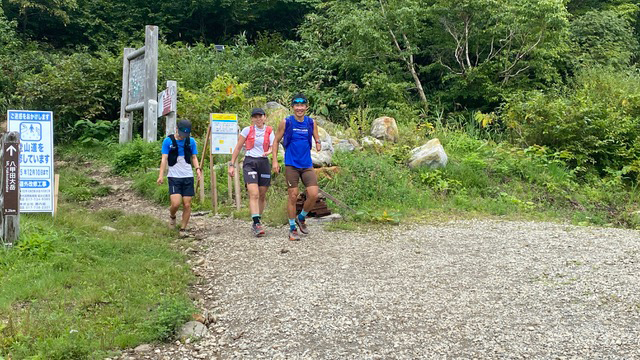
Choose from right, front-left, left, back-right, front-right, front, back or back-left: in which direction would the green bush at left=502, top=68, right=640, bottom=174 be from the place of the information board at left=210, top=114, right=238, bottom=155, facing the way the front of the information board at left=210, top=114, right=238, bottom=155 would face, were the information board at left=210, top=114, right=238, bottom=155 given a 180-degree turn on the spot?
right

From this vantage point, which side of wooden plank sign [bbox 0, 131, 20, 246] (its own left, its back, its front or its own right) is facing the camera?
front

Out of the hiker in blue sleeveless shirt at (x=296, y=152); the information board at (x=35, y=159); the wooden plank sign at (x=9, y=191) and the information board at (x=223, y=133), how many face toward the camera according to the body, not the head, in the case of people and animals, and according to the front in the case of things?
4

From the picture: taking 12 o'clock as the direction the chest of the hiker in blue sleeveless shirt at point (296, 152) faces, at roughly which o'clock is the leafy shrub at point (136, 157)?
The leafy shrub is roughly at 5 o'clock from the hiker in blue sleeveless shirt.

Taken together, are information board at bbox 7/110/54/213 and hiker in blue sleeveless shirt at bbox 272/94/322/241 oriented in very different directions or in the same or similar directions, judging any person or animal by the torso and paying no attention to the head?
same or similar directions

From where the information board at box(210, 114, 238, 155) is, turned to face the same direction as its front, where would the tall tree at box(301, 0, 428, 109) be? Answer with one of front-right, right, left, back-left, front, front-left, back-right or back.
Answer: back-left

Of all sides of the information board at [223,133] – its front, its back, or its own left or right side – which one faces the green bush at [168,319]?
front

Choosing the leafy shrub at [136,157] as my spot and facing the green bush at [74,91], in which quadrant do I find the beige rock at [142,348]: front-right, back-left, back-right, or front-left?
back-left

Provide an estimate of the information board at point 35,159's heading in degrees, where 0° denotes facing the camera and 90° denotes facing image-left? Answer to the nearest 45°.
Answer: approximately 0°

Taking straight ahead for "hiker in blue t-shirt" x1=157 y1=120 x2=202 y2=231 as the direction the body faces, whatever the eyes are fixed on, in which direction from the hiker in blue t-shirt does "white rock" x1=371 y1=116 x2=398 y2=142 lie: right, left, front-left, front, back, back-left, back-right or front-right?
back-left

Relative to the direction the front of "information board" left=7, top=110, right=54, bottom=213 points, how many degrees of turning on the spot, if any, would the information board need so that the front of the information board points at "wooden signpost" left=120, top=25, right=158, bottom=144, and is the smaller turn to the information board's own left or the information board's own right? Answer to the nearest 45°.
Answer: approximately 180°

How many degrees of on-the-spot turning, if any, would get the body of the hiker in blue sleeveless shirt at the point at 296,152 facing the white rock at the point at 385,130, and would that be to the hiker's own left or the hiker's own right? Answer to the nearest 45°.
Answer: approximately 180°

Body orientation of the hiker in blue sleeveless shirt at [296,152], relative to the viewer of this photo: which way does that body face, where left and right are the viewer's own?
facing the viewer

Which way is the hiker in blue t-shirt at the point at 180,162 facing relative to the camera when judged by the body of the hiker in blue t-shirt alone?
toward the camera

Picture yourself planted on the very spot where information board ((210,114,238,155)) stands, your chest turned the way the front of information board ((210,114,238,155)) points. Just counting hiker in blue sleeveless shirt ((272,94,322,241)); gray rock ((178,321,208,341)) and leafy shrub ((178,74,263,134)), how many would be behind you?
1

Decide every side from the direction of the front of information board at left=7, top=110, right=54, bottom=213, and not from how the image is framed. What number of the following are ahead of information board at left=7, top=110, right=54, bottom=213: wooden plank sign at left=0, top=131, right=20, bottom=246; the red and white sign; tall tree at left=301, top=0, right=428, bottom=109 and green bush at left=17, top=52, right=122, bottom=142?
1

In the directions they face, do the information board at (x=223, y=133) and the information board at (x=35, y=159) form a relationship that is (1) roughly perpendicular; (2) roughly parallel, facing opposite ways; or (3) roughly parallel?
roughly parallel

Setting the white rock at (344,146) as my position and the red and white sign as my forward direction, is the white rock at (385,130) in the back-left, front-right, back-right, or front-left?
back-right
